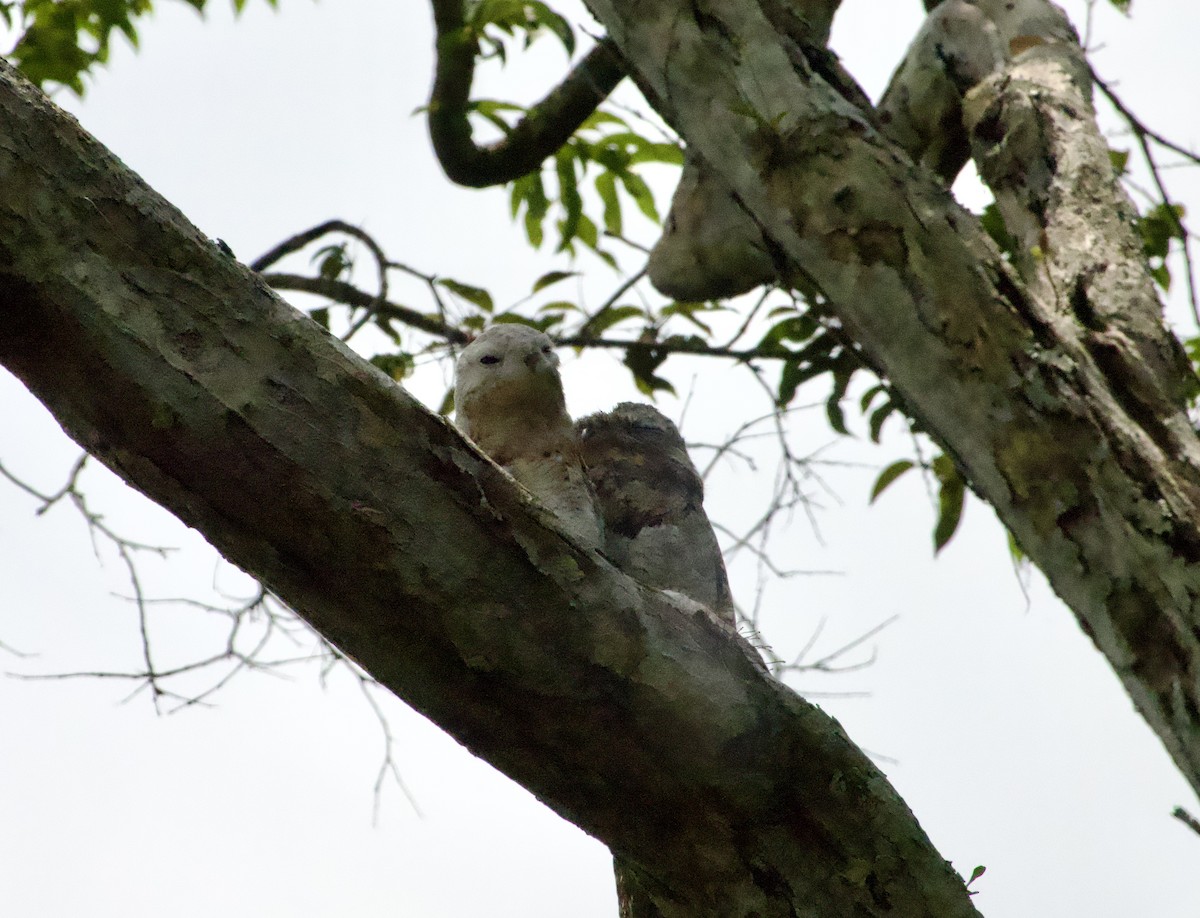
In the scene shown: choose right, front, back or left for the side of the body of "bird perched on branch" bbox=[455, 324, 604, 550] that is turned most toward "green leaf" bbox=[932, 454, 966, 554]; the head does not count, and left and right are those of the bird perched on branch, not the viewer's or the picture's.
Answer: left

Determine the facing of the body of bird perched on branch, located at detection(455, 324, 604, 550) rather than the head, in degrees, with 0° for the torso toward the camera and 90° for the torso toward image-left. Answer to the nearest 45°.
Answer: approximately 315°

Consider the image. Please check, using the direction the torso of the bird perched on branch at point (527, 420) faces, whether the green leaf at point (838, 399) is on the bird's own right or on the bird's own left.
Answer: on the bird's own left
